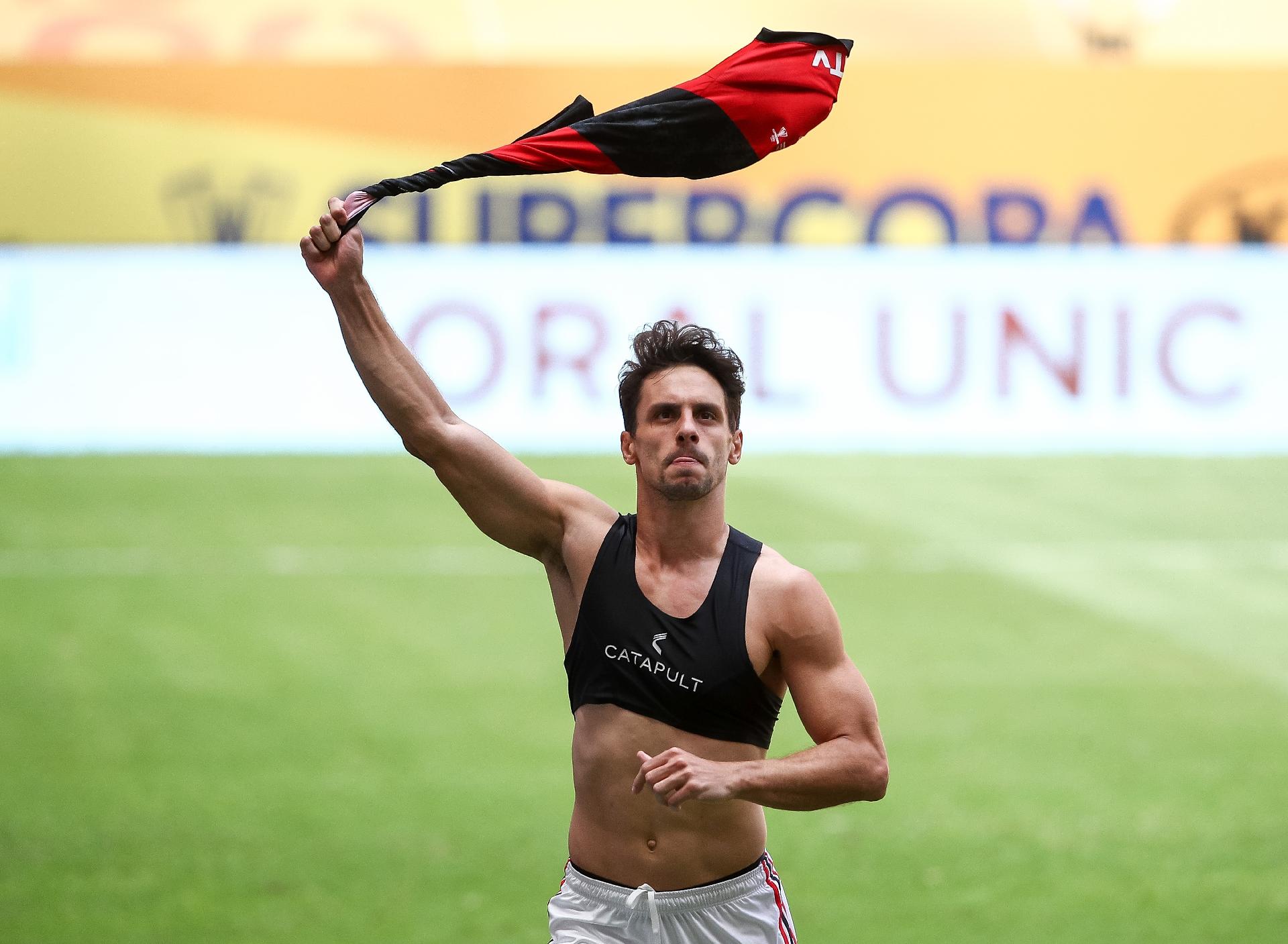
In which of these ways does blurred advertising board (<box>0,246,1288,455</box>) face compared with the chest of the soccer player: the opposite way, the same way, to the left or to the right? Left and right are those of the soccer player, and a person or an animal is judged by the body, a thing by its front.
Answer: the same way

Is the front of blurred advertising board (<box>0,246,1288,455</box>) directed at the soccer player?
yes

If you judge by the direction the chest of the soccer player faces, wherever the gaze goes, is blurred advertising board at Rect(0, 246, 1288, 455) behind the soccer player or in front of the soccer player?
behind

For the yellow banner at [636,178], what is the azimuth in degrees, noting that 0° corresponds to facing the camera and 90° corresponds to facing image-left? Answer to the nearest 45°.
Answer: approximately 0°

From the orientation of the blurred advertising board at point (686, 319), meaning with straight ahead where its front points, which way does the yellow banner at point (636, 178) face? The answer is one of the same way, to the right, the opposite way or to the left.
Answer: the same way

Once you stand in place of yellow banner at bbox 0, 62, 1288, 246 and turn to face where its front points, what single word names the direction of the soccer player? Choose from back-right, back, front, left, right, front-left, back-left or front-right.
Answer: front

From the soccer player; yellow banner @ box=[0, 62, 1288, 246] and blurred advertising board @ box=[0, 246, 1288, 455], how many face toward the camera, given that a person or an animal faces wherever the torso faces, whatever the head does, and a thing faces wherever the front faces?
3

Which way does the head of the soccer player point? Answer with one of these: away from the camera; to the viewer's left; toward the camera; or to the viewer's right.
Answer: toward the camera

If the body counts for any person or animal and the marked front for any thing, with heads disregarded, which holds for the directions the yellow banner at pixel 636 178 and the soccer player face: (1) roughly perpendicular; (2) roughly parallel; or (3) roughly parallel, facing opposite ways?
roughly parallel

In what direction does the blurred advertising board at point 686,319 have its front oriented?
toward the camera

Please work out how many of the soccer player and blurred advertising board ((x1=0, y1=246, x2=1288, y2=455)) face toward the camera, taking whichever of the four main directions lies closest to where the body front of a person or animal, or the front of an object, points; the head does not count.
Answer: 2
